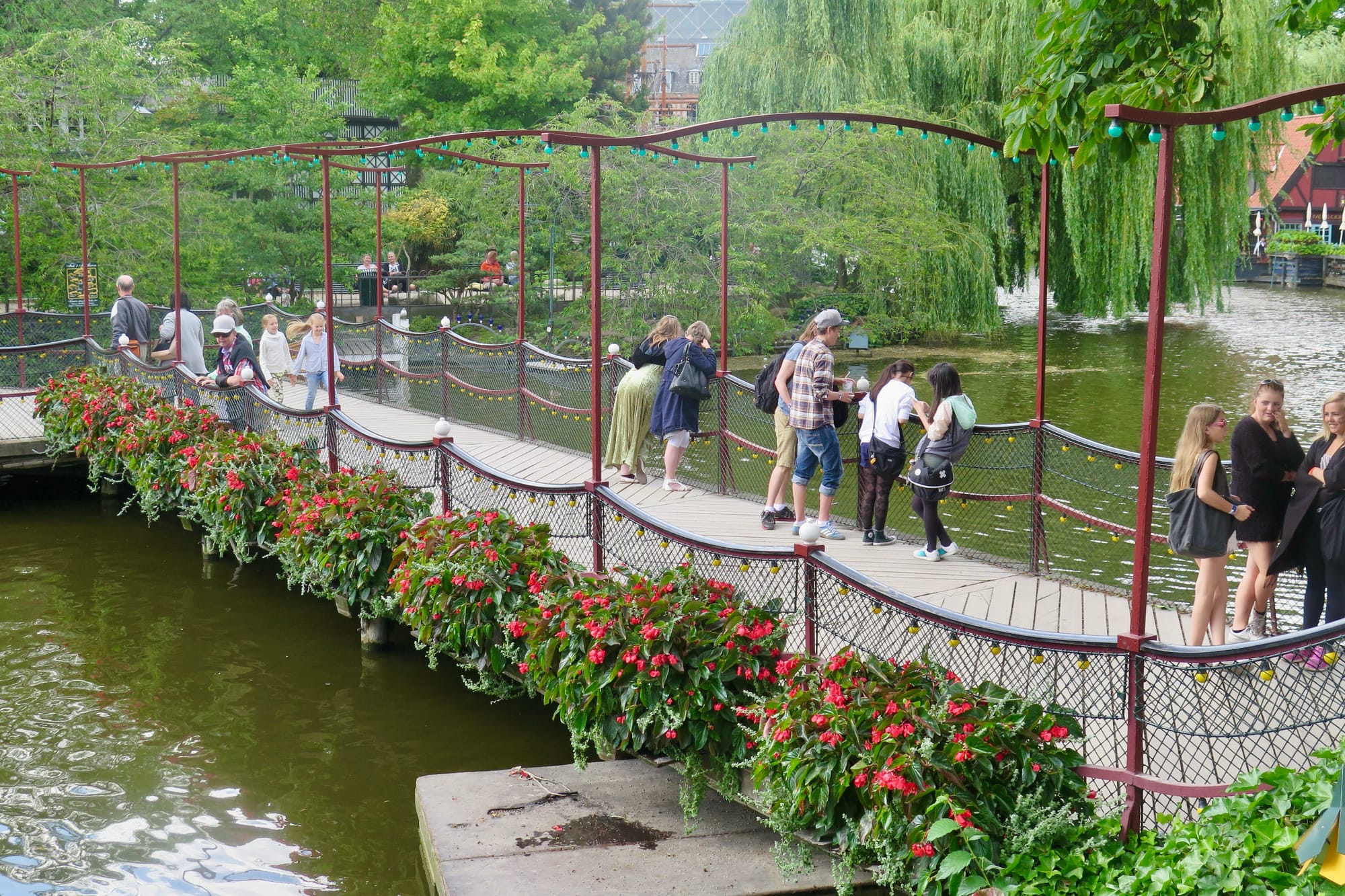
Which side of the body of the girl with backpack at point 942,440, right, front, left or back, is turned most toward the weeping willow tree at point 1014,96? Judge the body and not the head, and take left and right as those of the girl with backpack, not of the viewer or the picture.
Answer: right

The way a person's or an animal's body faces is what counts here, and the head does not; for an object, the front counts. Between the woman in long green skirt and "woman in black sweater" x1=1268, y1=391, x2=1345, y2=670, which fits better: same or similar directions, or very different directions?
very different directions

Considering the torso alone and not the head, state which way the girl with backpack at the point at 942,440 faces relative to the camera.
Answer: to the viewer's left

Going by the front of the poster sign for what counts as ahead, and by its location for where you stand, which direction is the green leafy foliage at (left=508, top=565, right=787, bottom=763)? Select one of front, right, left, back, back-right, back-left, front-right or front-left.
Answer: front

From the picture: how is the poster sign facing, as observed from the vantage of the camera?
facing the viewer

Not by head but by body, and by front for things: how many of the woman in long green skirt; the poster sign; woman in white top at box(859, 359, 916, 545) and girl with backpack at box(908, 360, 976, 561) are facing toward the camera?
1

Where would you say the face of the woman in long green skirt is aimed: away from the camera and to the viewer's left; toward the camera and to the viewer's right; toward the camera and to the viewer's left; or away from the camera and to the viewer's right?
away from the camera and to the viewer's right

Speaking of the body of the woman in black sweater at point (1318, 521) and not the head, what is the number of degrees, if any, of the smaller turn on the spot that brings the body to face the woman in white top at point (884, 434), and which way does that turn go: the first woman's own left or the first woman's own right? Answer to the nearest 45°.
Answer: approximately 90° to the first woman's own right

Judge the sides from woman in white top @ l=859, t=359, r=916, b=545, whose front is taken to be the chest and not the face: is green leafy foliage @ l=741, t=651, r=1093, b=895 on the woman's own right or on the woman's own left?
on the woman's own right
